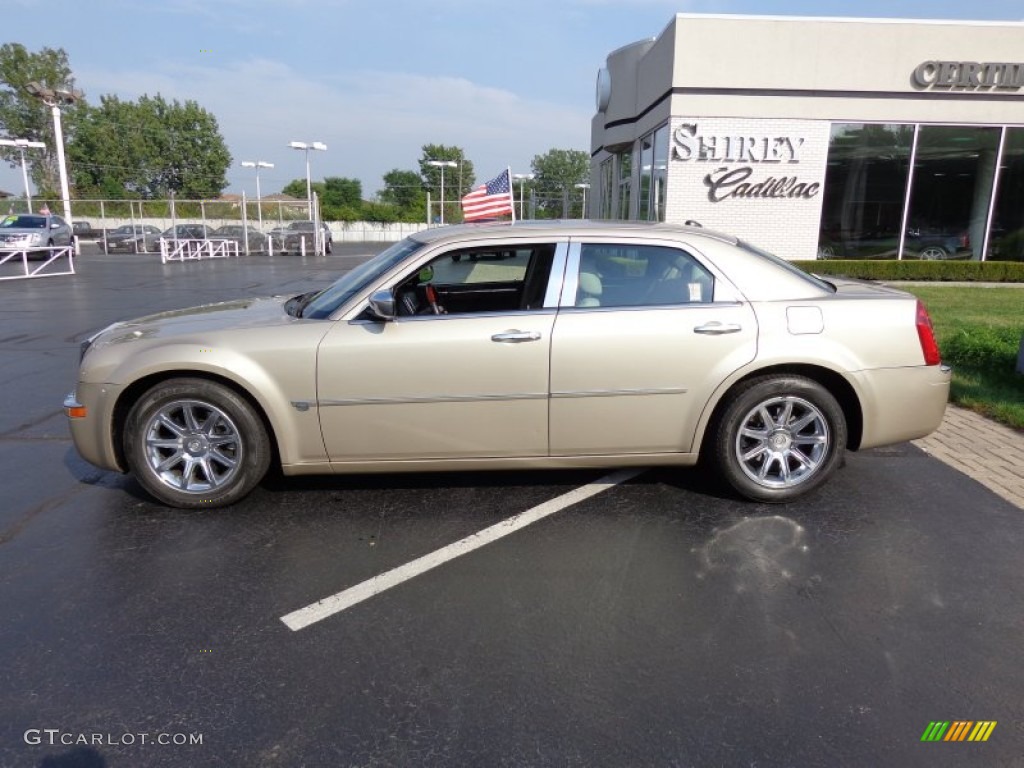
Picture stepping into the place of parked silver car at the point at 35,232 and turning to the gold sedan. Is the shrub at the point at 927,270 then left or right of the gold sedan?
left

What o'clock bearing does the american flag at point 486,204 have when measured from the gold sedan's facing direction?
The american flag is roughly at 3 o'clock from the gold sedan.

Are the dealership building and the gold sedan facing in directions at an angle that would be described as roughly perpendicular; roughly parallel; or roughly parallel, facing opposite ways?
roughly perpendicular

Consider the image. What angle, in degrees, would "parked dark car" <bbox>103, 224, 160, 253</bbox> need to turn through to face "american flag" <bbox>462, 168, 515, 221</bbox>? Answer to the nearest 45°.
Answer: approximately 45° to its left

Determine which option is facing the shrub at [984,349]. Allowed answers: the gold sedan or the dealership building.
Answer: the dealership building

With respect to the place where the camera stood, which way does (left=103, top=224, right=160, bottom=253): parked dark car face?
facing the viewer and to the left of the viewer

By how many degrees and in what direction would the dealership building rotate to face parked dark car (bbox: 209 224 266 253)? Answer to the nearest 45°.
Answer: approximately 90° to its right

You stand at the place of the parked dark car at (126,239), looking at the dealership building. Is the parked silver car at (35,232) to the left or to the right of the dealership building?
right

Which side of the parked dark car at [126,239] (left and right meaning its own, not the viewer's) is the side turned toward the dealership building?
left

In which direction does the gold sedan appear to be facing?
to the viewer's left

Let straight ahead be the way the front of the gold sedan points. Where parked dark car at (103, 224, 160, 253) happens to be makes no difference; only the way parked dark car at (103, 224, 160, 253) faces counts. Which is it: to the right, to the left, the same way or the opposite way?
to the left

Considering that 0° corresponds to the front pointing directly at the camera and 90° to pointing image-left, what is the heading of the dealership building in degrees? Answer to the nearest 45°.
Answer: approximately 0°

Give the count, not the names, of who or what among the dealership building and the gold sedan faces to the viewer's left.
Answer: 1

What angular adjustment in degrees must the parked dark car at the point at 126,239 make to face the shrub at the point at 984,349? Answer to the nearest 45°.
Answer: approximately 45° to its left
